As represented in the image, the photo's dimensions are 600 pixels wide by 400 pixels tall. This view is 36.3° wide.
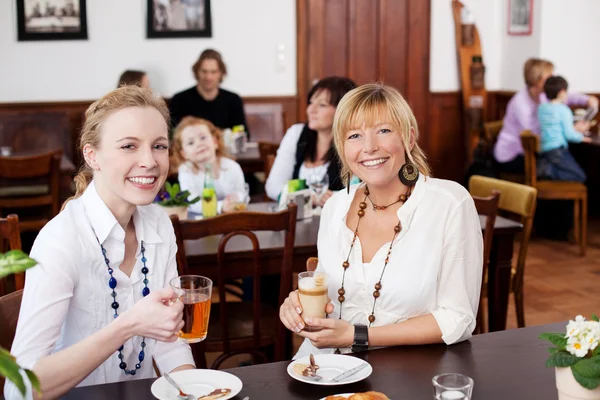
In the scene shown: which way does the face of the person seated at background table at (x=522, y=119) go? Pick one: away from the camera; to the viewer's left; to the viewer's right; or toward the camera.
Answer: to the viewer's right

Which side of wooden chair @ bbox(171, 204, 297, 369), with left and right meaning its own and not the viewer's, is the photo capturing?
back

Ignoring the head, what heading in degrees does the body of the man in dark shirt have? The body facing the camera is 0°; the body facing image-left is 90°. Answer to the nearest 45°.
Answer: approximately 0°

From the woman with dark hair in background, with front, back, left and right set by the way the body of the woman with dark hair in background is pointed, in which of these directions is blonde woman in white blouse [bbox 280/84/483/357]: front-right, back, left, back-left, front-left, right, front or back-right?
front-left

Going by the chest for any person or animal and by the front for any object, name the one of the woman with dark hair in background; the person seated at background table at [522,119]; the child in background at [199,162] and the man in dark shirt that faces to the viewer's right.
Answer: the person seated at background table

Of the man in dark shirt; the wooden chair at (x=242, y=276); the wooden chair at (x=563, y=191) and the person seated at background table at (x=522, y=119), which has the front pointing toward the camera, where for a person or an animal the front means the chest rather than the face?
the man in dark shirt

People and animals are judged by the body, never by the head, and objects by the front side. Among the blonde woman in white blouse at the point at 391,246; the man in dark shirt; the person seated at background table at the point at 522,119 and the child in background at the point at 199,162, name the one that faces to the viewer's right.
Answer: the person seated at background table
